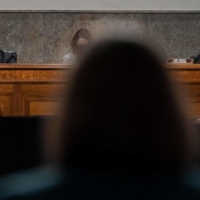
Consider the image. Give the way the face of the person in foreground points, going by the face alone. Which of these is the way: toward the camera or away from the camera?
away from the camera

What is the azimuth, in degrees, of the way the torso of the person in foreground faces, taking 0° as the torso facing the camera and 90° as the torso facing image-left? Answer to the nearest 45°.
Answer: approximately 180°
